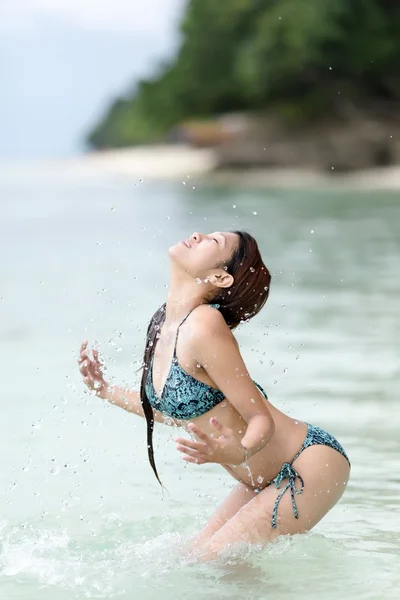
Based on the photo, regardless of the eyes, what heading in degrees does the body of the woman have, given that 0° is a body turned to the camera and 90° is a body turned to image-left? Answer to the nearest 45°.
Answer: approximately 90°
